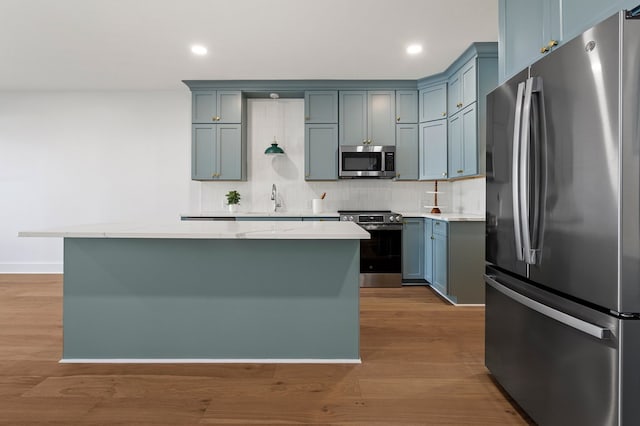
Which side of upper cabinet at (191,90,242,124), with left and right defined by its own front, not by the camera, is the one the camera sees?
front

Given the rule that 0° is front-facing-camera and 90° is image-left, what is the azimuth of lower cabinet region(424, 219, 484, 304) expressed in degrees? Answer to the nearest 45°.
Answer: approximately 45°

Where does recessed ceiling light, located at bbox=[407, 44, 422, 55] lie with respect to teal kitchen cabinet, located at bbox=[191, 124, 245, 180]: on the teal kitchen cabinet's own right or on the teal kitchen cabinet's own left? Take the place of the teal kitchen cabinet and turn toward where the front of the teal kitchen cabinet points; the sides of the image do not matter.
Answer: on the teal kitchen cabinet's own left

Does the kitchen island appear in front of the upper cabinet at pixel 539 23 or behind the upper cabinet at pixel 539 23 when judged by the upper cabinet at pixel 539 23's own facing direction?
in front

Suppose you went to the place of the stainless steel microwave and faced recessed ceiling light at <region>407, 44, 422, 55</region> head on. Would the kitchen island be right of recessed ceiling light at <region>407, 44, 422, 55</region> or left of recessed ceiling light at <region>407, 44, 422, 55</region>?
right

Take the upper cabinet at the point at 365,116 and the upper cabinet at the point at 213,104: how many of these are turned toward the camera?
2

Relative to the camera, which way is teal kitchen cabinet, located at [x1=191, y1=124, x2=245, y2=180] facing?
toward the camera

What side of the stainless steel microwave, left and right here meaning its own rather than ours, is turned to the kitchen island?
front

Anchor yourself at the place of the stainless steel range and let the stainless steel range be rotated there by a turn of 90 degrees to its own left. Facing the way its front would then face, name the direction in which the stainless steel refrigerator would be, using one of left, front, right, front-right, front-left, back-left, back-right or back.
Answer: right

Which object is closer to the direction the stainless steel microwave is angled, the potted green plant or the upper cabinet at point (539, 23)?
the upper cabinet

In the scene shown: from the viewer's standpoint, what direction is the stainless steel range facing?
toward the camera

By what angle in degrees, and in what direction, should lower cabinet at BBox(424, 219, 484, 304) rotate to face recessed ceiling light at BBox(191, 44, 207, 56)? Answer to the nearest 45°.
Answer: approximately 45° to its right
